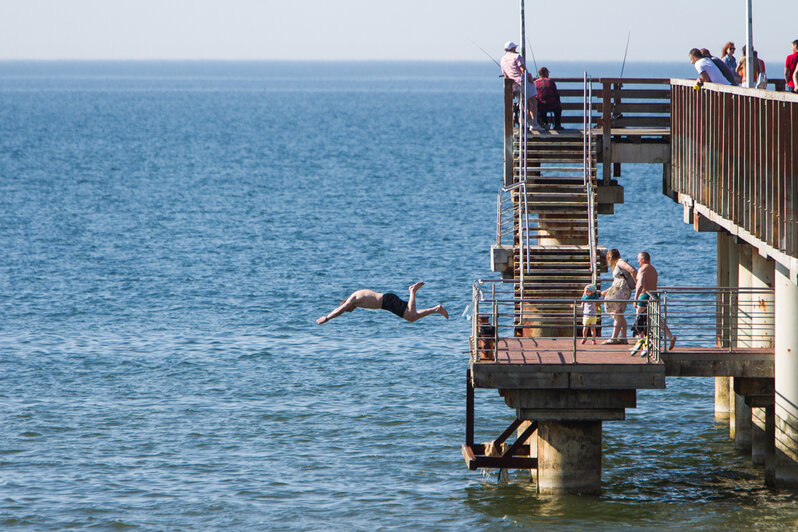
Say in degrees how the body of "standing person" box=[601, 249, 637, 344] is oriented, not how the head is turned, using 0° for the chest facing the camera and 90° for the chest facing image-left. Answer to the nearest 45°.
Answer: approximately 90°

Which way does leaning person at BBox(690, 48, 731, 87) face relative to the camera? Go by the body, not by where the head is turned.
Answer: to the viewer's left

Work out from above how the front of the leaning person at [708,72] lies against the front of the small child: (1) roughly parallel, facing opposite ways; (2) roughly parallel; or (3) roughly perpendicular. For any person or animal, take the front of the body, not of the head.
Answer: roughly perpendicular

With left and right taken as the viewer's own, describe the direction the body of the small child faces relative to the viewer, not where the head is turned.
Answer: facing the viewer

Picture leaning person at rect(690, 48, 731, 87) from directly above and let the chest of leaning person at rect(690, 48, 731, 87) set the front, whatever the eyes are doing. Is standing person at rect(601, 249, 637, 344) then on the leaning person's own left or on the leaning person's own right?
on the leaning person's own left
